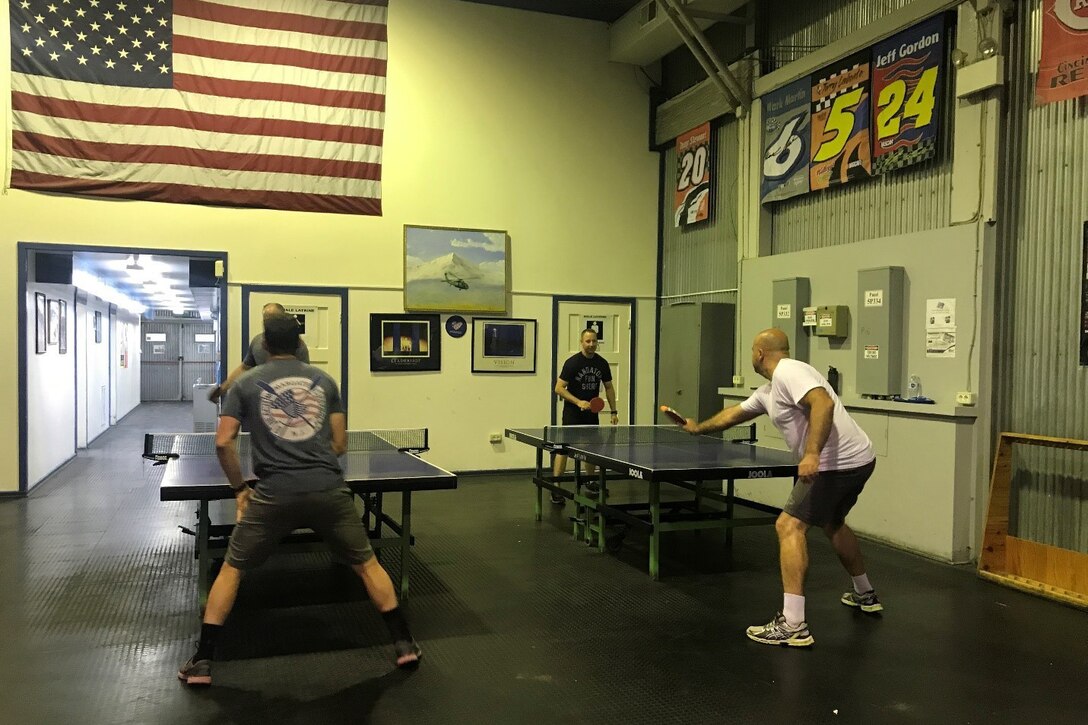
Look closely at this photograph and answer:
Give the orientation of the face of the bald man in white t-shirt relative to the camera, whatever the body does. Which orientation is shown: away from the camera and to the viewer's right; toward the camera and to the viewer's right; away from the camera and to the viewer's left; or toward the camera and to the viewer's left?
away from the camera and to the viewer's left

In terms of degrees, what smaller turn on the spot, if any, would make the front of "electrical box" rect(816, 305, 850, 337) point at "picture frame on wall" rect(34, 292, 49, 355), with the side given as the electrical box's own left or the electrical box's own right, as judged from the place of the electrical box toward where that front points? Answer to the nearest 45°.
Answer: approximately 45° to the electrical box's own right

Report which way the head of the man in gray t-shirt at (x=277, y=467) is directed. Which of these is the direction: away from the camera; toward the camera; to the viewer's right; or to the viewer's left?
away from the camera

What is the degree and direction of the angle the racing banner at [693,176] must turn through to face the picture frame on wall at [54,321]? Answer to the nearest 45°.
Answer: approximately 45° to its right

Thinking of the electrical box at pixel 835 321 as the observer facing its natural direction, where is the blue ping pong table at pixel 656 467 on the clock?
The blue ping pong table is roughly at 12 o'clock from the electrical box.

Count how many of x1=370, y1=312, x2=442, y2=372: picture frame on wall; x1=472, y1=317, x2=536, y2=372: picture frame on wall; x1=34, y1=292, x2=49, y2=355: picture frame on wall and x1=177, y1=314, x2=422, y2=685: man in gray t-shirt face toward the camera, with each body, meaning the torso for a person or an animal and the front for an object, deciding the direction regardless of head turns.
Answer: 2

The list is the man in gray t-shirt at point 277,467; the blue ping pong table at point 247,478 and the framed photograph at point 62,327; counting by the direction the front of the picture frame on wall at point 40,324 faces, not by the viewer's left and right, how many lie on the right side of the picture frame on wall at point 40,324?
2

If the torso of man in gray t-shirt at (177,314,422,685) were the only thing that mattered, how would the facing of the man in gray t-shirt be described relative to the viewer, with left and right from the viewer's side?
facing away from the viewer
